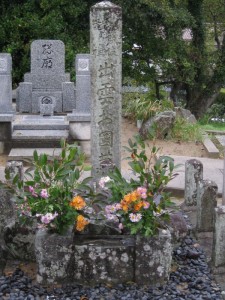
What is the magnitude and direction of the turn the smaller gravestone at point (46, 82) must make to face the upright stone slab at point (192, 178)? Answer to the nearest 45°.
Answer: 0° — it already faces it

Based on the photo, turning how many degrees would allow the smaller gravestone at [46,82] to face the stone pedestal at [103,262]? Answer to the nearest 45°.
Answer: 0° — it already faces it

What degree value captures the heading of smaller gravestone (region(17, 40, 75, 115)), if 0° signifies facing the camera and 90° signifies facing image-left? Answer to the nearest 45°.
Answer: approximately 0°

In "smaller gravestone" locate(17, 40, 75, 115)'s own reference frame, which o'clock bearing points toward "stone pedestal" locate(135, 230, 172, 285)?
The stone pedestal is roughly at 12 o'clock from the smaller gravestone.

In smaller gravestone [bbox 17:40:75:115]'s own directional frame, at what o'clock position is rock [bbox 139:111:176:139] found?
The rock is roughly at 10 o'clock from the smaller gravestone.

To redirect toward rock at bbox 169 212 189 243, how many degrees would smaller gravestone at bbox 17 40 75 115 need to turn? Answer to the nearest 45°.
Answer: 0° — it already faces it

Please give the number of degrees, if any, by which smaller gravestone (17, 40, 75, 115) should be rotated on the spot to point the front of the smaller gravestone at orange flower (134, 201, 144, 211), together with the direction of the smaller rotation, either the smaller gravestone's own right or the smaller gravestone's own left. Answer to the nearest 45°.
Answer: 0° — it already faces it

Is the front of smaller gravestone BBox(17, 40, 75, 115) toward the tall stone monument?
yes

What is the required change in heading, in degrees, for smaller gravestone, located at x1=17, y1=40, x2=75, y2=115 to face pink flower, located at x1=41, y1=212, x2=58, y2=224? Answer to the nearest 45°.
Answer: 0° — it already faces it
